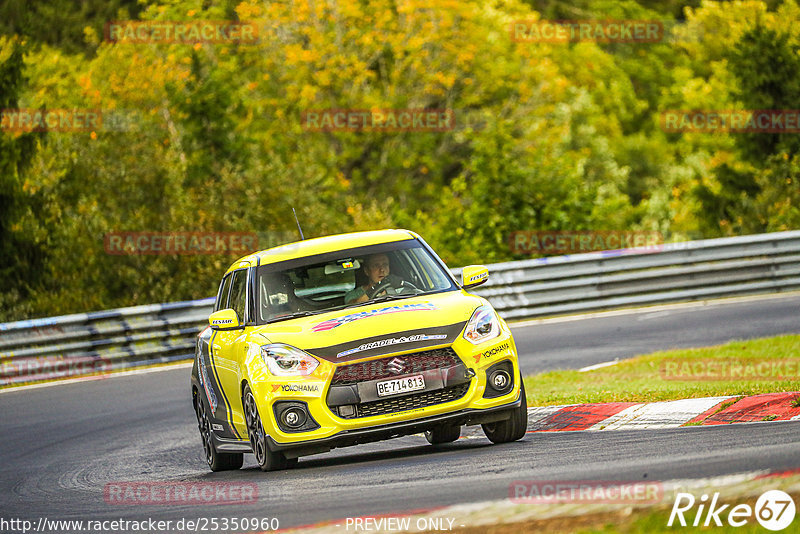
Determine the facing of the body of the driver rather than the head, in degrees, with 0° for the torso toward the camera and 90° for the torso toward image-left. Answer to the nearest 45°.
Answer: approximately 315°
